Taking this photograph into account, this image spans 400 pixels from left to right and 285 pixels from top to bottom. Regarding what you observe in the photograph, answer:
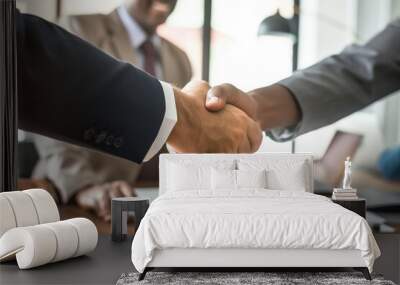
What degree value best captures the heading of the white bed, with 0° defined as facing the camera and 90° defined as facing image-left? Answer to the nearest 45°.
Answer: approximately 0°

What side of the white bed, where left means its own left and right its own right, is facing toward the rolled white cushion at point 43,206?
right

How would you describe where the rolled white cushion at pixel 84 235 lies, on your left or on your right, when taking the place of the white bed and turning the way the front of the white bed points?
on your right
